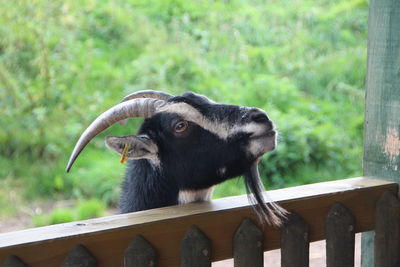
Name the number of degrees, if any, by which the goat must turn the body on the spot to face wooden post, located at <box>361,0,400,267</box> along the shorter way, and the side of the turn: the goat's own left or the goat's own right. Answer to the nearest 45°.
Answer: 0° — it already faces it
